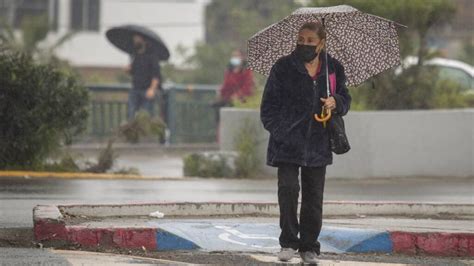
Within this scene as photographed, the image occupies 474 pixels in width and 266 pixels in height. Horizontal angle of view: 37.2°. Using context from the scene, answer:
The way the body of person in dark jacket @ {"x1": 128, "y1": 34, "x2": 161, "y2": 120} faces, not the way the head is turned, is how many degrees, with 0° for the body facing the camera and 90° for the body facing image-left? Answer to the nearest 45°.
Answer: approximately 45°

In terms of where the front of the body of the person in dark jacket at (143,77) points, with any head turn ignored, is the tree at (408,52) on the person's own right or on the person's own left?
on the person's own left

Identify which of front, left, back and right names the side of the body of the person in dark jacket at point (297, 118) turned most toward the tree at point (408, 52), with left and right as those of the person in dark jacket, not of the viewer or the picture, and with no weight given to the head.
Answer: back

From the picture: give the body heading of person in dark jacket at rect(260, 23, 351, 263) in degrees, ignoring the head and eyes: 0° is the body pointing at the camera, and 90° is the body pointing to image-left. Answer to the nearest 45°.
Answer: approximately 0°

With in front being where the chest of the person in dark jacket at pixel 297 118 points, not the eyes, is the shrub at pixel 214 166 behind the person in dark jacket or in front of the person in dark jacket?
behind

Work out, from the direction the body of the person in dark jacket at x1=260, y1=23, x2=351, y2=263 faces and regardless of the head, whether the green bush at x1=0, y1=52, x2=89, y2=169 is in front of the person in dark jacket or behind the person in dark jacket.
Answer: behind

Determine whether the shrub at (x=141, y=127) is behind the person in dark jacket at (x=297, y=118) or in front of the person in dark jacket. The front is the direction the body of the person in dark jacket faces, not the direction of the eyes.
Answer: behind
